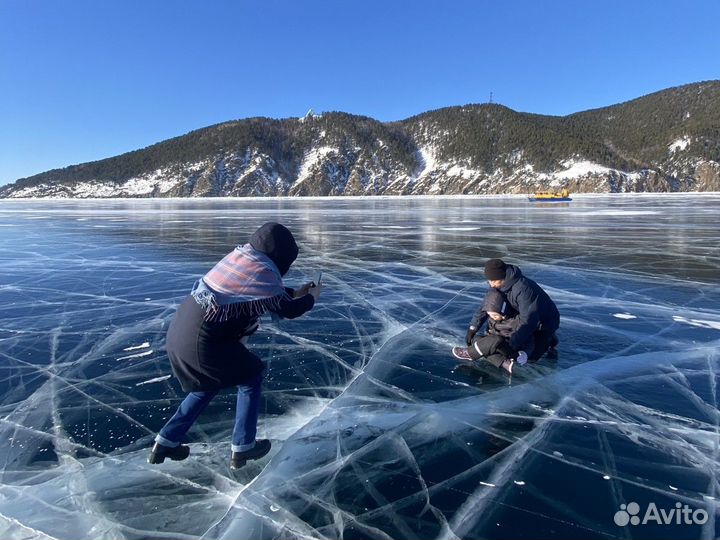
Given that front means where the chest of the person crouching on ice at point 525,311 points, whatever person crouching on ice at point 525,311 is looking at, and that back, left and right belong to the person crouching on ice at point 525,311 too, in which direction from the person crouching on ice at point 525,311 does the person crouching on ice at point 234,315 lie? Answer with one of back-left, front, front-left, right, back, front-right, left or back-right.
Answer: front-left

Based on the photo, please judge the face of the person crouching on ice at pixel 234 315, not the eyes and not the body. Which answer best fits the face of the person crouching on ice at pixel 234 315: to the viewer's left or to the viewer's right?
to the viewer's right

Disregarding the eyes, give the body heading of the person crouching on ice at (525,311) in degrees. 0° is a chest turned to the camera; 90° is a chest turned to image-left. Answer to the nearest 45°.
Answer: approximately 90°
